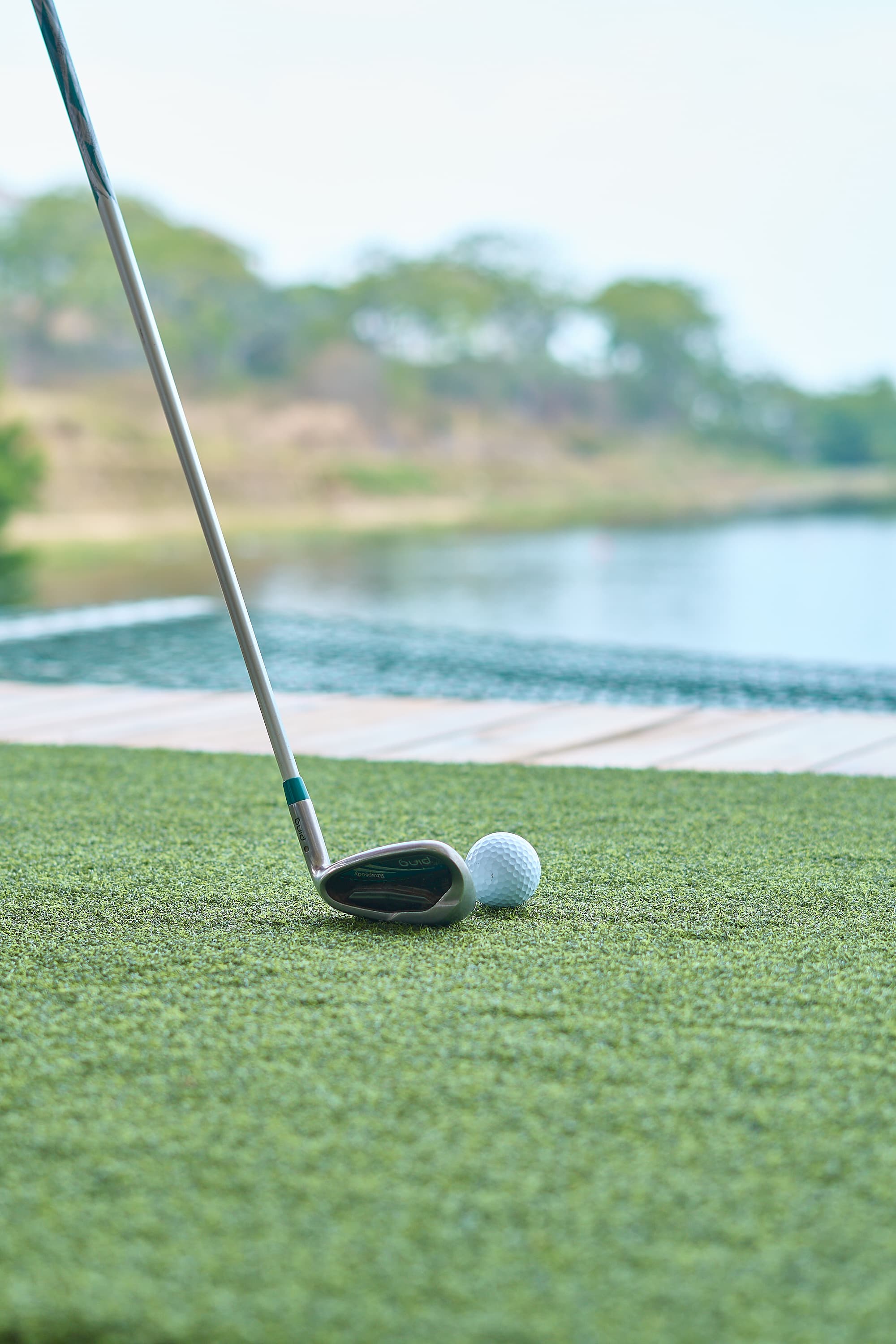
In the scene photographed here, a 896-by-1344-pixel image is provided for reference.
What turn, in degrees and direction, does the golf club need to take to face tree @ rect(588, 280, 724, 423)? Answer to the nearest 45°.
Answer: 0° — it already faces it

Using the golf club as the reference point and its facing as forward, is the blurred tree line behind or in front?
in front

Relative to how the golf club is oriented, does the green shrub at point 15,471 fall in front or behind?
in front

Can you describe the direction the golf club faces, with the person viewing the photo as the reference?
facing away from the viewer

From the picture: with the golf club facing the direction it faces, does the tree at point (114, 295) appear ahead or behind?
ahead

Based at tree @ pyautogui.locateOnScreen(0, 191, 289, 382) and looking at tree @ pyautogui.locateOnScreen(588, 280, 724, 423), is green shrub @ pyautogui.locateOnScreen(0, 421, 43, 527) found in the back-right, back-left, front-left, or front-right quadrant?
back-right
